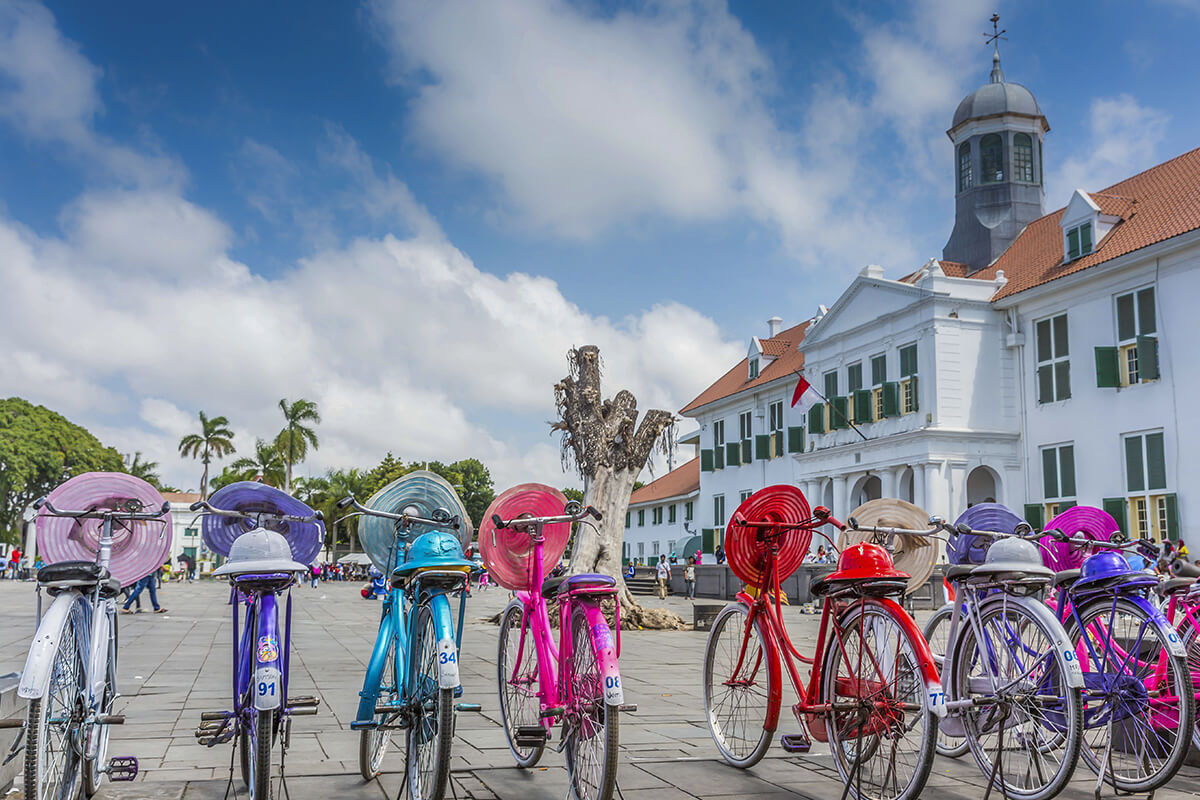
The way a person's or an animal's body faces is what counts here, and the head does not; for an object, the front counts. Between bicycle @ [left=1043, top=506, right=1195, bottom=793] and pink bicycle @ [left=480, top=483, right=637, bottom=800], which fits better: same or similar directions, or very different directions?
same or similar directions

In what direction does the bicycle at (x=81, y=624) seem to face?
away from the camera

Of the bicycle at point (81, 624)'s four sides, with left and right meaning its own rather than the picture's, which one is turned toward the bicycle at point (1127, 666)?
right

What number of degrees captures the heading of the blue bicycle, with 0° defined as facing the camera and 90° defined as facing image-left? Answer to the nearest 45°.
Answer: approximately 180°

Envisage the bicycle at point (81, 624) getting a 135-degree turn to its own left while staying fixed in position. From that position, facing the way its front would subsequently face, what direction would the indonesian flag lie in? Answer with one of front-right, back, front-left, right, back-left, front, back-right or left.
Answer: back

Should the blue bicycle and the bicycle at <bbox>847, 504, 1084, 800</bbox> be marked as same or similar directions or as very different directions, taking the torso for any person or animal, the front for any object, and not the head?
same or similar directions

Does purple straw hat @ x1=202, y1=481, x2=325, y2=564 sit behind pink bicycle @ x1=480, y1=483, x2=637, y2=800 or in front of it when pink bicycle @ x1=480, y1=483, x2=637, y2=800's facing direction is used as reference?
in front

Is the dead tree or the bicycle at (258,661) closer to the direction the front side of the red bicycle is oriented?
the dead tree

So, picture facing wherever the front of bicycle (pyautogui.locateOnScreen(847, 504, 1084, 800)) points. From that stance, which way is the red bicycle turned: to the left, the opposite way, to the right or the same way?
the same way

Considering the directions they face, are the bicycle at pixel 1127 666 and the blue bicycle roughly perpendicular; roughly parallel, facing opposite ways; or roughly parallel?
roughly parallel

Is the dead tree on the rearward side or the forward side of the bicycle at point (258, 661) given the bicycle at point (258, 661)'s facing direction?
on the forward side

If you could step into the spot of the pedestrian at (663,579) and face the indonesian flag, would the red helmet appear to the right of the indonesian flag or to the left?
right

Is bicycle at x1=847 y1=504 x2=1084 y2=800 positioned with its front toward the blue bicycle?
no

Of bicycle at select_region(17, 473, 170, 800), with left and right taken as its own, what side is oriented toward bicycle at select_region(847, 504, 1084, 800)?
right

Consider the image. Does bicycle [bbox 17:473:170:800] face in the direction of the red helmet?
no

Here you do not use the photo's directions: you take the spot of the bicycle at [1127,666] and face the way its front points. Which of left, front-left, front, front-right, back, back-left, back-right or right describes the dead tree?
front

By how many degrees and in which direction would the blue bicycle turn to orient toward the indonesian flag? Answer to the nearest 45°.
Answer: approximately 45° to its right

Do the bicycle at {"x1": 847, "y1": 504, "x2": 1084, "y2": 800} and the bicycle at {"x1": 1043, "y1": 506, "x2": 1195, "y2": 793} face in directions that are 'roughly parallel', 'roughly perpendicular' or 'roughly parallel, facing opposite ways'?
roughly parallel
